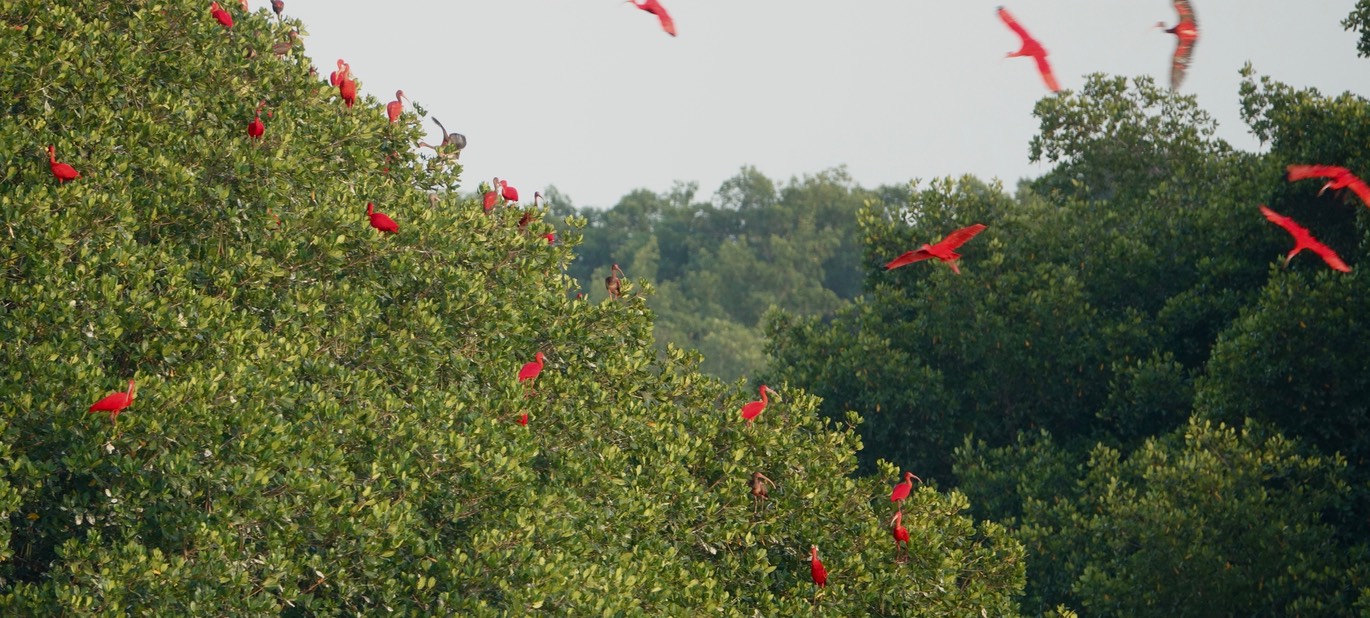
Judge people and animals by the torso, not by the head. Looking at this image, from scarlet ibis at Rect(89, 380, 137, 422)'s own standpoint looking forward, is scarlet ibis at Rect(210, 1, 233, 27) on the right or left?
on its left

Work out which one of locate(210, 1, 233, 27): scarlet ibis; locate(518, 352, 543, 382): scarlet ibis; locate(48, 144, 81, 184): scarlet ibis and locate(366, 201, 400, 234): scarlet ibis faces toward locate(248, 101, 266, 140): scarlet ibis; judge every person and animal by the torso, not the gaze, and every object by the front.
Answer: locate(366, 201, 400, 234): scarlet ibis

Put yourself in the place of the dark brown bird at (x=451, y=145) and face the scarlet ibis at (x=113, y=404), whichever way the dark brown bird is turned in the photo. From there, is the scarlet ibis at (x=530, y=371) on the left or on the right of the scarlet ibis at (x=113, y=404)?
left

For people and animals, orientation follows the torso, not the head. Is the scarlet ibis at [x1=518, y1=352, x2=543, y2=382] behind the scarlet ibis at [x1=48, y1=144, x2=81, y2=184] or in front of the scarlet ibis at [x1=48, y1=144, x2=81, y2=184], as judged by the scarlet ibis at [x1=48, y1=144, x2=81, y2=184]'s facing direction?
behind

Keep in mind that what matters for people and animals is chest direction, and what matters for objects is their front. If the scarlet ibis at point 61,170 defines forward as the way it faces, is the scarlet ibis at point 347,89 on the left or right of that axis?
on its right

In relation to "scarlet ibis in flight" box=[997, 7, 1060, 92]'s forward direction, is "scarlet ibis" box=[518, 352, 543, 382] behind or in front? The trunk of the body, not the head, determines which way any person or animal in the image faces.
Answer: in front

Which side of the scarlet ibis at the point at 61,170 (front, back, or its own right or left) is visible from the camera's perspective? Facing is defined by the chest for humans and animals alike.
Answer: left

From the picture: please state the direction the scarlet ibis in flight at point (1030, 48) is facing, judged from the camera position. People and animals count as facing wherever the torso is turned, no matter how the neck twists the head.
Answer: facing to the left of the viewer

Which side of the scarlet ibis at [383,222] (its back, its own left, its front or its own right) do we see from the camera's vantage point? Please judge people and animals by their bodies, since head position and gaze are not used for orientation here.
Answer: left

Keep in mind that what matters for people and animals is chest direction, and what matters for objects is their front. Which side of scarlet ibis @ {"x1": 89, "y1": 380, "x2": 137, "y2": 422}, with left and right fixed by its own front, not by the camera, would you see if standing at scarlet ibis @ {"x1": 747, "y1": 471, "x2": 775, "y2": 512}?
front

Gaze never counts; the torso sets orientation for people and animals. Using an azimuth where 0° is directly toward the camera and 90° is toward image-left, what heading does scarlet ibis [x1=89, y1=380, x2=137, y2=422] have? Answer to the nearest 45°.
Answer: approximately 270°

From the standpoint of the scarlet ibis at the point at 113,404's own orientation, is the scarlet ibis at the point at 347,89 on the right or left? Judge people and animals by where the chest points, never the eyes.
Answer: on its left

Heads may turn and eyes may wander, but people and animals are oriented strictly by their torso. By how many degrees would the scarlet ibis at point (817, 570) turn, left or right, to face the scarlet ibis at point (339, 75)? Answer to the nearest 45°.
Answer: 0° — it already faces it

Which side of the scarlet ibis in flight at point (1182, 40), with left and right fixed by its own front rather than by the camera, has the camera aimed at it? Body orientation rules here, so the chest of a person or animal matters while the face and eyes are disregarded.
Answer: left
